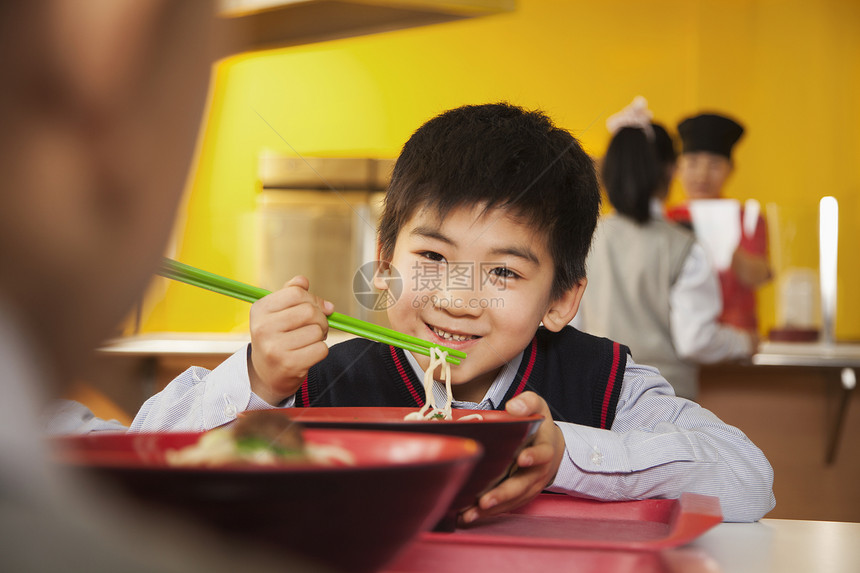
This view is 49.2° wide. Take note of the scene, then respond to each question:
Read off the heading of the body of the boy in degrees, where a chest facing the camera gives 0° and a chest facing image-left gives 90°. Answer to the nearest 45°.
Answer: approximately 0°

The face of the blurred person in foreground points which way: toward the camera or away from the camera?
away from the camera

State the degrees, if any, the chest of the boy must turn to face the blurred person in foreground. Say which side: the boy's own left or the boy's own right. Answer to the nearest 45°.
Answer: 0° — they already face them
